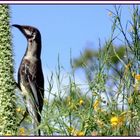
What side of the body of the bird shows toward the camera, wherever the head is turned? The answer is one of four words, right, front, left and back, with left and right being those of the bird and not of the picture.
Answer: left

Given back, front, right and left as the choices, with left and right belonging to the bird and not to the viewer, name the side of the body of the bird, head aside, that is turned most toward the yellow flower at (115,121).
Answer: back
